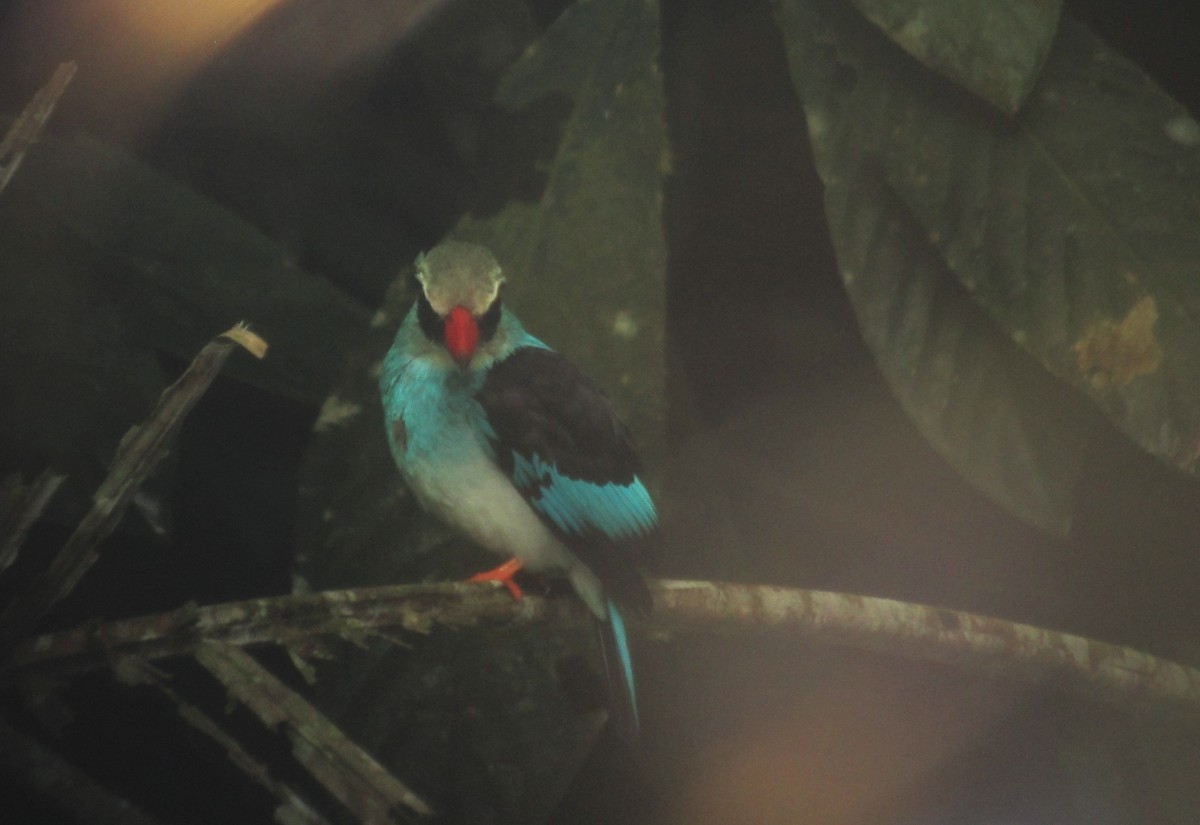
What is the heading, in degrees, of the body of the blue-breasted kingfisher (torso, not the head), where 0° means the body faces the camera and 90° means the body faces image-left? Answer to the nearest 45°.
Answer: approximately 45°
